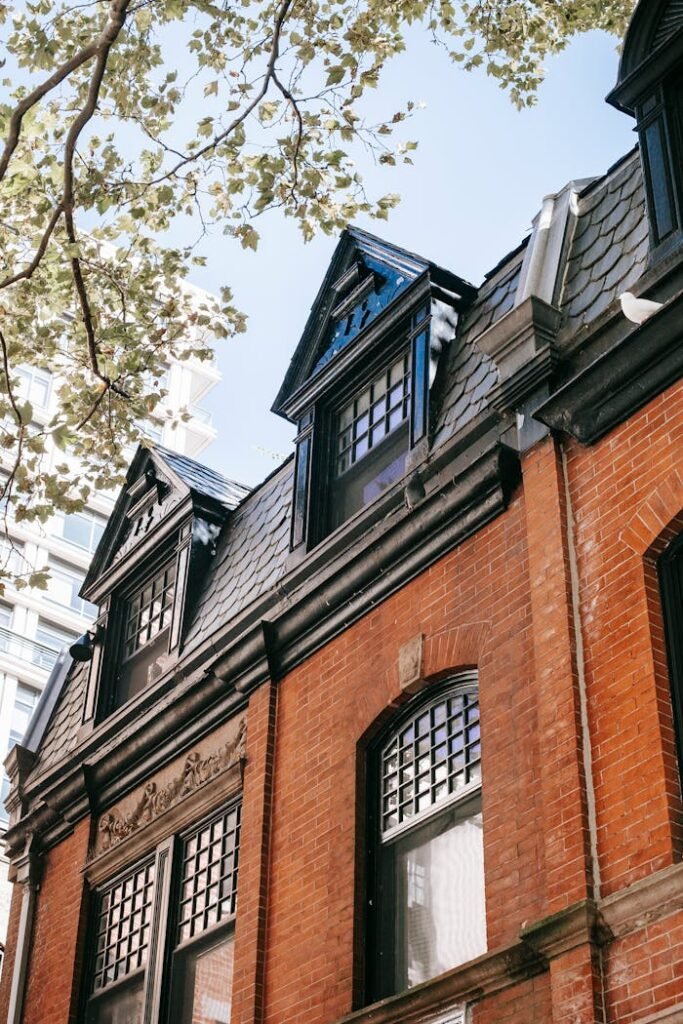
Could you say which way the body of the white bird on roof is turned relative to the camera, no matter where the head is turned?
to the viewer's left
